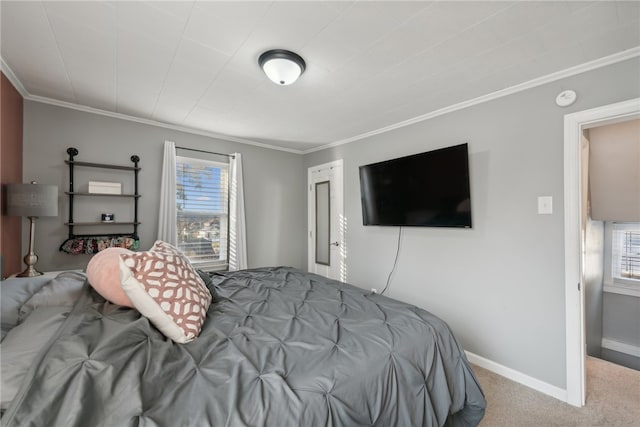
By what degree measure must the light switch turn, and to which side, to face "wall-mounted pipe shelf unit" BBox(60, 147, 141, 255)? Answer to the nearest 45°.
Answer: approximately 45° to its right

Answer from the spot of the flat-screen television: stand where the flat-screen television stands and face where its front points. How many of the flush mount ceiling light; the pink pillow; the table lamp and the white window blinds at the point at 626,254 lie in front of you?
3

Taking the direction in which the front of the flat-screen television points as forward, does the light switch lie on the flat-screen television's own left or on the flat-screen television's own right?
on the flat-screen television's own left

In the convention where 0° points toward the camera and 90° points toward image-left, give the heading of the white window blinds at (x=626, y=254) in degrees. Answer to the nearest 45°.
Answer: approximately 0°

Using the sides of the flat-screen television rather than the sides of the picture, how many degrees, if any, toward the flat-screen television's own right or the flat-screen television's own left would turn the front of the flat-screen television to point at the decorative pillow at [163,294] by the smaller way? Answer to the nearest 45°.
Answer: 0° — it already faces it

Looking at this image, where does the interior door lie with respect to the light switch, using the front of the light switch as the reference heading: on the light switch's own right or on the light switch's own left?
on the light switch's own right

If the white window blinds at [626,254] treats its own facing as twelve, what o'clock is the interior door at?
The interior door is roughly at 2 o'clock from the white window blinds.
